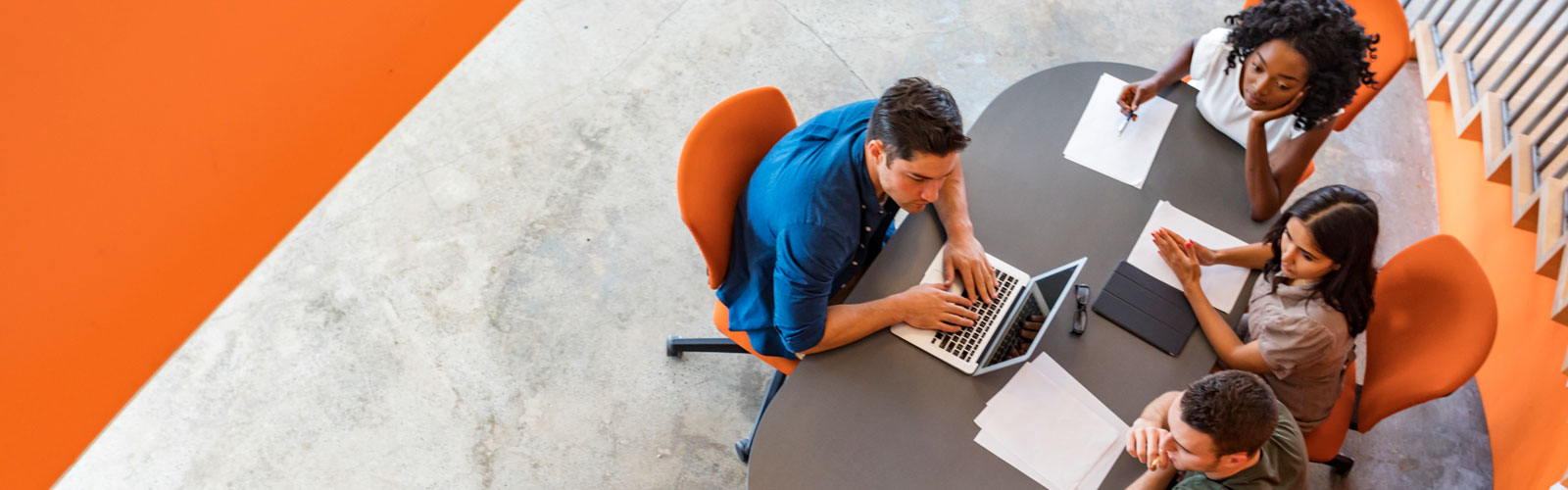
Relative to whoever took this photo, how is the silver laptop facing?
facing away from the viewer and to the left of the viewer

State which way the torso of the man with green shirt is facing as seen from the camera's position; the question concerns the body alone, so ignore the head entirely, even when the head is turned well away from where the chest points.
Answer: to the viewer's left

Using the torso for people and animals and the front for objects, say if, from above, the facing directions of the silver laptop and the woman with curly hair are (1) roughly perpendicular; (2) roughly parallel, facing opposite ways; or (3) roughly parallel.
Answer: roughly perpendicular

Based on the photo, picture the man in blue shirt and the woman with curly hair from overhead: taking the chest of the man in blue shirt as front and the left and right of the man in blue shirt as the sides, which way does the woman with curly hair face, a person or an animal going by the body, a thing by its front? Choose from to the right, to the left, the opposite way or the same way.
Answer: to the right

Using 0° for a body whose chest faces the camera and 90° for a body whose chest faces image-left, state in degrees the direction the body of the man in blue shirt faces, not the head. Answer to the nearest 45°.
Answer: approximately 315°

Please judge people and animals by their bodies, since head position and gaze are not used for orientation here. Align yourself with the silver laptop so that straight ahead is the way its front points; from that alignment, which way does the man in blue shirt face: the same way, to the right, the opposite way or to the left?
the opposite way

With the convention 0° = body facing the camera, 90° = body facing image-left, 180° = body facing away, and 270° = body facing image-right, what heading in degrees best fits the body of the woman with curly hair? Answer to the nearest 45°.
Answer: approximately 45°

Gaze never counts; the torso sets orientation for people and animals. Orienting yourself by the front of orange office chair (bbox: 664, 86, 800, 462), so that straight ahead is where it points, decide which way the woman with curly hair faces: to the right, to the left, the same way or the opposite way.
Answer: to the right

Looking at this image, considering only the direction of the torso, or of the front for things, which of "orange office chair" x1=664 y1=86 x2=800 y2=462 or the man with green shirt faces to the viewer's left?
the man with green shirt

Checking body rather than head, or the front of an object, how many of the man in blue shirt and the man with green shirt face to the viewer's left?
1

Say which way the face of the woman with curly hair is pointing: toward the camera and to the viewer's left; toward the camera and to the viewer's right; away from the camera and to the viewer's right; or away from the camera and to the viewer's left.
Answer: toward the camera and to the viewer's left
